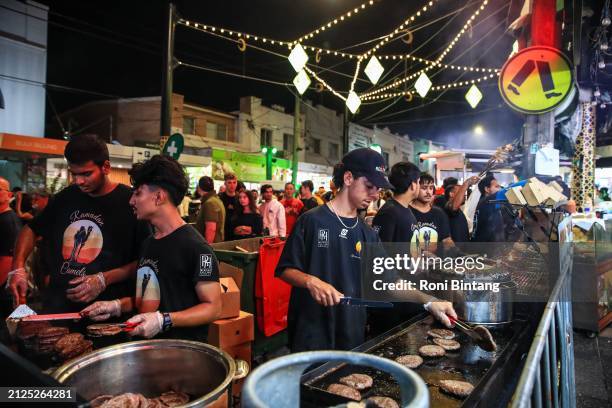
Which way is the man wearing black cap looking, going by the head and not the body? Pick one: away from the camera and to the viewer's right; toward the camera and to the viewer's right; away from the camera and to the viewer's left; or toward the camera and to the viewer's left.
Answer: toward the camera and to the viewer's right

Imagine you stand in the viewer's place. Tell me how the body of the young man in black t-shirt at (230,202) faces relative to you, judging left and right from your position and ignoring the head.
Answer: facing the viewer

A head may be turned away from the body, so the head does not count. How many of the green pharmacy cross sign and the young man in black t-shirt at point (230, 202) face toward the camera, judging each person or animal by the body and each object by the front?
2

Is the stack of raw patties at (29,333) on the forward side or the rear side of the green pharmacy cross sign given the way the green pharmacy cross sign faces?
on the forward side

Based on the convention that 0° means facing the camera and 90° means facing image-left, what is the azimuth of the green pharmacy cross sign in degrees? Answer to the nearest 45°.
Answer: approximately 0°

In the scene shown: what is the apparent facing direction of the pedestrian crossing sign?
toward the camera

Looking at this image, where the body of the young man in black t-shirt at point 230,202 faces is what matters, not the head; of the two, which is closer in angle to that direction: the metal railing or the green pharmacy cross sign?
the metal railing
